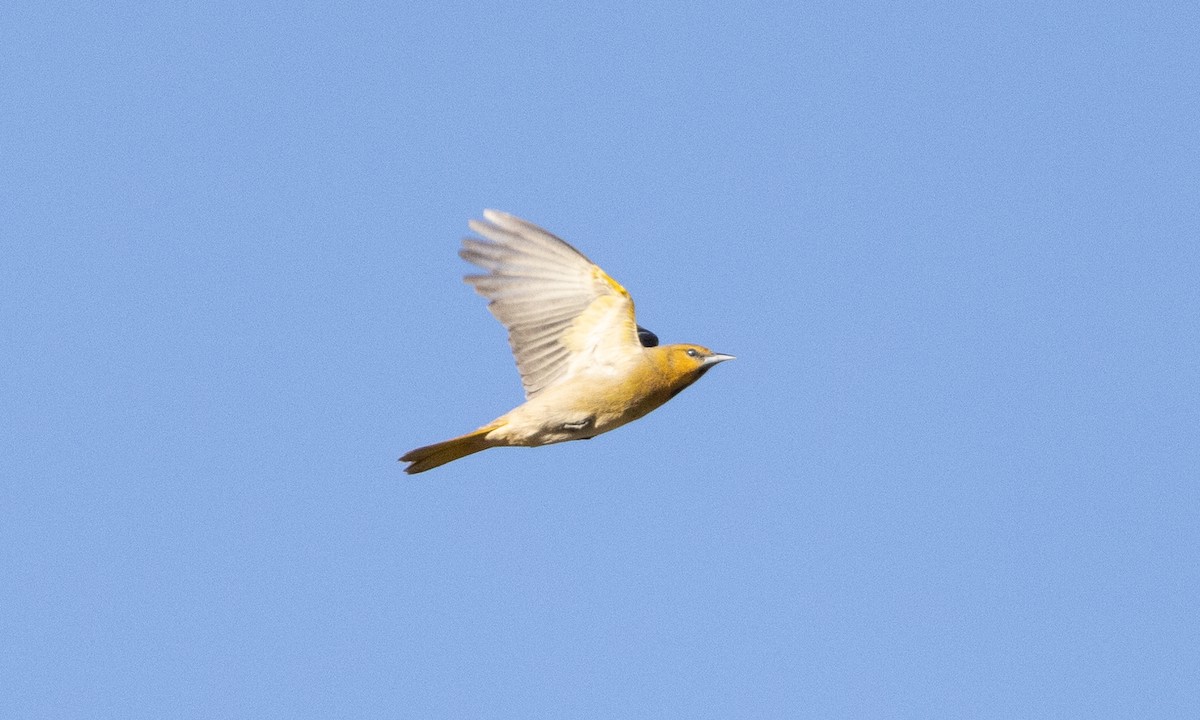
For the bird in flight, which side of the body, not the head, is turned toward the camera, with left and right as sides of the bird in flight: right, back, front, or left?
right
